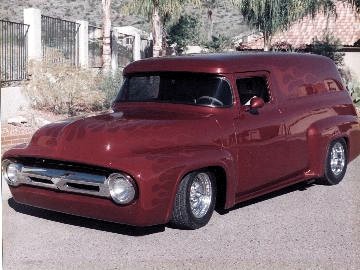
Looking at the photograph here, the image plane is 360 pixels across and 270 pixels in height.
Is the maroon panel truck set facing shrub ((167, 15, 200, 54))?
no

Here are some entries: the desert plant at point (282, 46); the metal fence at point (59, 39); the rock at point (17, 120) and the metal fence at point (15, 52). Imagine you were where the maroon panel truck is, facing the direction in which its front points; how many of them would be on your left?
0

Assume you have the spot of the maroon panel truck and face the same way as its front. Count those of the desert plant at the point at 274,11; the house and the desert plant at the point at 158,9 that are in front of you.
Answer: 0

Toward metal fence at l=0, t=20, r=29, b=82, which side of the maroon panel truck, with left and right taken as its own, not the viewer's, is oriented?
right

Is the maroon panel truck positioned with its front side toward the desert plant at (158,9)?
no

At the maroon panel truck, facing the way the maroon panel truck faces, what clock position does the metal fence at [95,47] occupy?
The metal fence is roughly at 4 o'clock from the maroon panel truck.

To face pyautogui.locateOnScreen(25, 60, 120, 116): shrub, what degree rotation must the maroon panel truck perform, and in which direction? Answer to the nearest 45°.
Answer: approximately 135° to its right

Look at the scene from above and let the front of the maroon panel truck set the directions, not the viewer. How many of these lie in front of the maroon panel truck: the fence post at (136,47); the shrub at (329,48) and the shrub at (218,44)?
0

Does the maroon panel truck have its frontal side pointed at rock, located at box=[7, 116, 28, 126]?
no

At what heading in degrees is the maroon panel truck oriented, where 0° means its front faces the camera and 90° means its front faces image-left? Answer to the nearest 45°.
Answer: approximately 45°

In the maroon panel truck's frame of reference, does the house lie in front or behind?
behind

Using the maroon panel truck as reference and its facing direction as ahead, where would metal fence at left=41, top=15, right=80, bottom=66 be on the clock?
The metal fence is roughly at 4 o'clock from the maroon panel truck.

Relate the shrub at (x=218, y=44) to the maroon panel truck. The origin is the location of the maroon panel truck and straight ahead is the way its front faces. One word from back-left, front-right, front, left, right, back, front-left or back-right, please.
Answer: back-right
